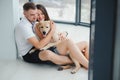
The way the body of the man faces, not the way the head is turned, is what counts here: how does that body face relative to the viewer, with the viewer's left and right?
facing to the right of the viewer

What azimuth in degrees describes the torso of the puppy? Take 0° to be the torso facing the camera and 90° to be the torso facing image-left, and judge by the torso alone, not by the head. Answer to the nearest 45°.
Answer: approximately 45°
